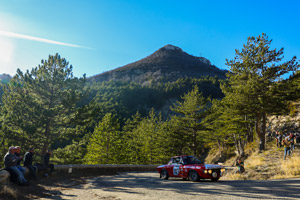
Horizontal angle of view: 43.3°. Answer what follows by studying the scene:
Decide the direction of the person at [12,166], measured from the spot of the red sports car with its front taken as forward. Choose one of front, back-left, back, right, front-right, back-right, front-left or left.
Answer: right

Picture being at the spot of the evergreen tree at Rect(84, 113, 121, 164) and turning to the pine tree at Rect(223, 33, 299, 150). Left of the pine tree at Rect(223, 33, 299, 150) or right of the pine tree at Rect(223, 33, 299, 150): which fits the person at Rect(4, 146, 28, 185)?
right

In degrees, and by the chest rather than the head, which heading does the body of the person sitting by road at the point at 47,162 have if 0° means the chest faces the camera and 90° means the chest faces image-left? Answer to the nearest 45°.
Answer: approximately 270°

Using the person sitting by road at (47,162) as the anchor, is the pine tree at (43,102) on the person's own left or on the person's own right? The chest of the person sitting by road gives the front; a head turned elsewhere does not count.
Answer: on the person's own left
